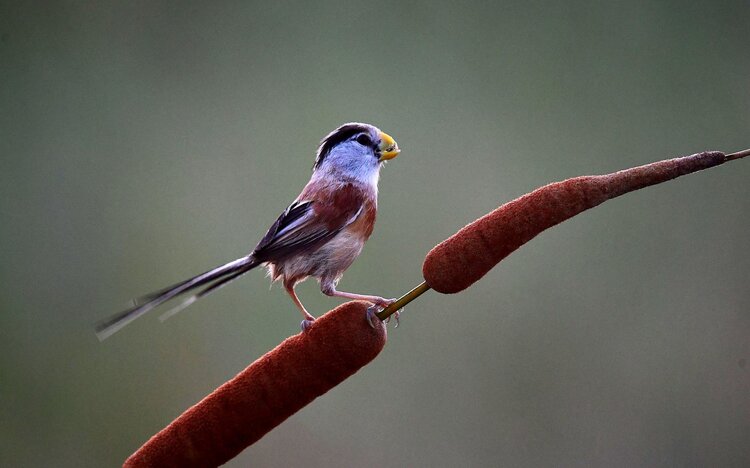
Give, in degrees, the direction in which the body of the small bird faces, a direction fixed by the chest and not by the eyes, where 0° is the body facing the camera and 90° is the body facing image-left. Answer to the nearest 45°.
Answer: approximately 270°
